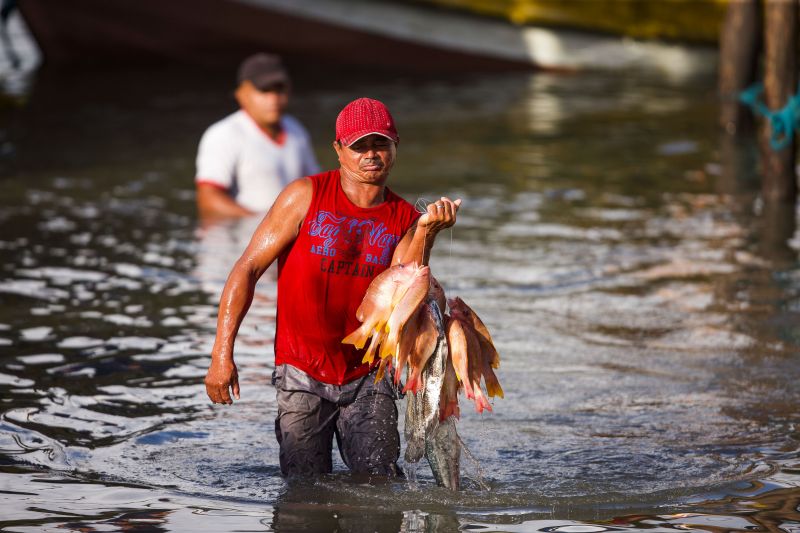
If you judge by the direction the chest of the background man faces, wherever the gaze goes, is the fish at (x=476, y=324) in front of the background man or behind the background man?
in front

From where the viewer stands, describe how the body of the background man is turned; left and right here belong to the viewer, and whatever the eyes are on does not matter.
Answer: facing the viewer and to the right of the viewer

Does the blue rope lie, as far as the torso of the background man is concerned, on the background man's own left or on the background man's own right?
on the background man's own left

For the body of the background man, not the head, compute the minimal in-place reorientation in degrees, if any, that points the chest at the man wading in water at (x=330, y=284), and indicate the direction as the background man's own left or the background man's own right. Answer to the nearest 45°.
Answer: approximately 45° to the background man's own right

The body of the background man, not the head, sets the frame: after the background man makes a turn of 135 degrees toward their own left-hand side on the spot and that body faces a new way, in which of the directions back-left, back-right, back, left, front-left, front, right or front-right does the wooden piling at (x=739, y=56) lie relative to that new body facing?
front-right

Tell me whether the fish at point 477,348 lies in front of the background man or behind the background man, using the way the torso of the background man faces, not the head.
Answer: in front
